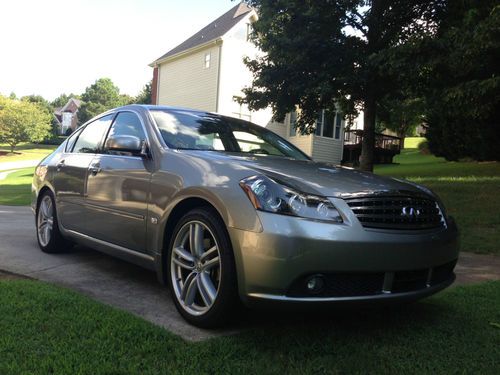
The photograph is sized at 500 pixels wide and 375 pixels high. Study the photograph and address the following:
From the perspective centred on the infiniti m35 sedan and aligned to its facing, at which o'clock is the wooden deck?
The wooden deck is roughly at 8 o'clock from the infiniti m35 sedan.

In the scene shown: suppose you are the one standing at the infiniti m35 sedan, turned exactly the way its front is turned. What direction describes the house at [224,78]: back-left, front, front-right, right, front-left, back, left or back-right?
back-left

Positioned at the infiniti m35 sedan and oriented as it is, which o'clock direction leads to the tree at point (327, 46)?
The tree is roughly at 8 o'clock from the infiniti m35 sedan.

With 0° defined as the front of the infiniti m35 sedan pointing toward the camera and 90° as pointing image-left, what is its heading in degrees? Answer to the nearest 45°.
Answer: approximately 315°

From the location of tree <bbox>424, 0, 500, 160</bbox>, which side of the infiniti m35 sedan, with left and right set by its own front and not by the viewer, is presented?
left
